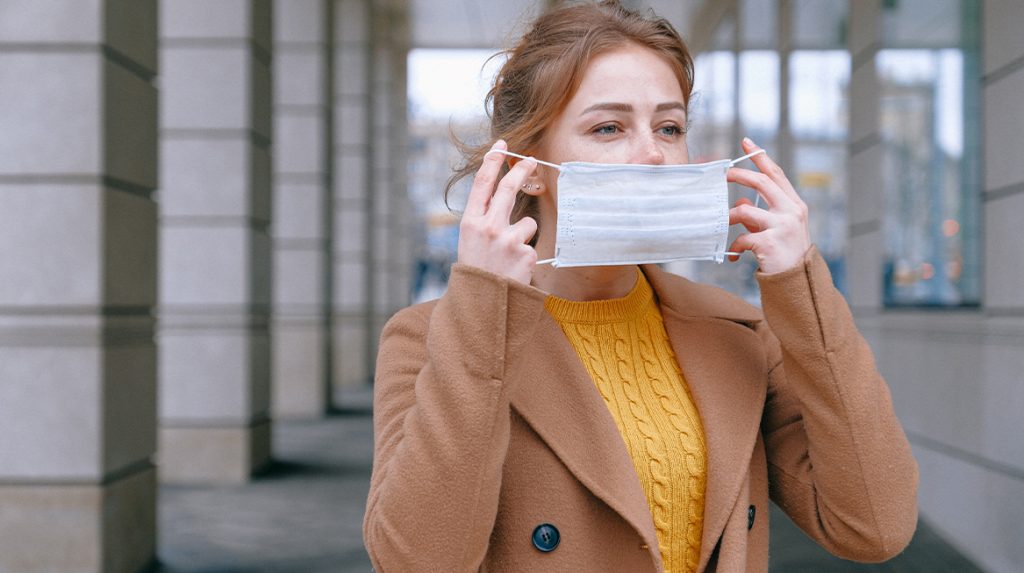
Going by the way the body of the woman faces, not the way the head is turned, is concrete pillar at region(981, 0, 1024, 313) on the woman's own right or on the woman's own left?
on the woman's own left

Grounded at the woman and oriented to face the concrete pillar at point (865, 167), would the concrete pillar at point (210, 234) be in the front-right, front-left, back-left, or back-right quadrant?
front-left

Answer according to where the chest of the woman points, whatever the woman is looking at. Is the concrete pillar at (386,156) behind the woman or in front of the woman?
behind

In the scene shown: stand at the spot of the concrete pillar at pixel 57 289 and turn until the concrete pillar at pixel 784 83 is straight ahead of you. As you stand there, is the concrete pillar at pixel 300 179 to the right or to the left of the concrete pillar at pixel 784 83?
left

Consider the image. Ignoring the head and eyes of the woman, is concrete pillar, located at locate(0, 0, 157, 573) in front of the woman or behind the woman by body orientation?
behind

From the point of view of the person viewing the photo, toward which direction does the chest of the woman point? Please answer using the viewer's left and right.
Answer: facing the viewer and to the right of the viewer

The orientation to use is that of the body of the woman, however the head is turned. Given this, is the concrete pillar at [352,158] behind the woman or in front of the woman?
behind

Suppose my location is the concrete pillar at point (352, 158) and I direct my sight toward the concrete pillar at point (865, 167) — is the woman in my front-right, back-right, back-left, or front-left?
front-right

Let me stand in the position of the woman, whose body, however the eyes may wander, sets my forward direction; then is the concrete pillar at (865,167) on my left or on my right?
on my left

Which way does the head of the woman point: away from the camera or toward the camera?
toward the camera
